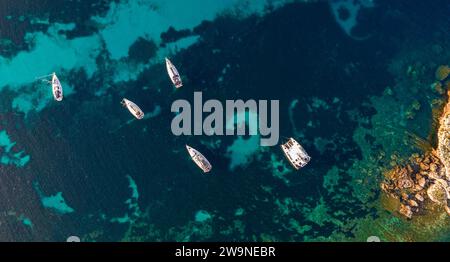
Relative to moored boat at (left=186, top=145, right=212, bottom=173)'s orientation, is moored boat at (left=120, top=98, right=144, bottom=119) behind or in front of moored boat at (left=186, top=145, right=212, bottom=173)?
in front

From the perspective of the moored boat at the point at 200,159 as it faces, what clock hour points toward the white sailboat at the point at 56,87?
The white sailboat is roughly at 11 o'clock from the moored boat.

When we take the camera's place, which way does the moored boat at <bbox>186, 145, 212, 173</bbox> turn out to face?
facing away from the viewer and to the left of the viewer

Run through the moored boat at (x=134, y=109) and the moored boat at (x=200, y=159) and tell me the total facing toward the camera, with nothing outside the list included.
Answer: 0

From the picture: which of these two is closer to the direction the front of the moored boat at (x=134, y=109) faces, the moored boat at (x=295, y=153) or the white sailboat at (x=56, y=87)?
the white sailboat

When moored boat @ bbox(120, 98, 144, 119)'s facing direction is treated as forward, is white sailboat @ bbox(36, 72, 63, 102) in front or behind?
in front

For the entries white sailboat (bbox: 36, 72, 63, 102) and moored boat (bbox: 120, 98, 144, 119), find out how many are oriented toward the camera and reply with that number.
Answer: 0

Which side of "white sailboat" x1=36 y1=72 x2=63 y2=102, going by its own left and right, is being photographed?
back

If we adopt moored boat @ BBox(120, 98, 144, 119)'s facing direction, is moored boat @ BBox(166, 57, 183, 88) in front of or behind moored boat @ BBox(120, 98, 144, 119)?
behind

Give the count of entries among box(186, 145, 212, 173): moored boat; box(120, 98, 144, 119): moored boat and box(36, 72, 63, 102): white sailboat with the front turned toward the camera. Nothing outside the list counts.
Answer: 0

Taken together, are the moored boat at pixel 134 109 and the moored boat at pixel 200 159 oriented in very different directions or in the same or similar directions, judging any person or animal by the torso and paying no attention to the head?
same or similar directions

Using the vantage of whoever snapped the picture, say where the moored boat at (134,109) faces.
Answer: facing away from the viewer and to the left of the viewer

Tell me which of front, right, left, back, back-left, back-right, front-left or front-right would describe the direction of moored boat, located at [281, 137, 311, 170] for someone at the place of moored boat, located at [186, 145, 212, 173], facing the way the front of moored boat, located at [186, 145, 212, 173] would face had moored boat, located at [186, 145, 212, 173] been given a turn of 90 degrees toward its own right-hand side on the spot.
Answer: front-right
